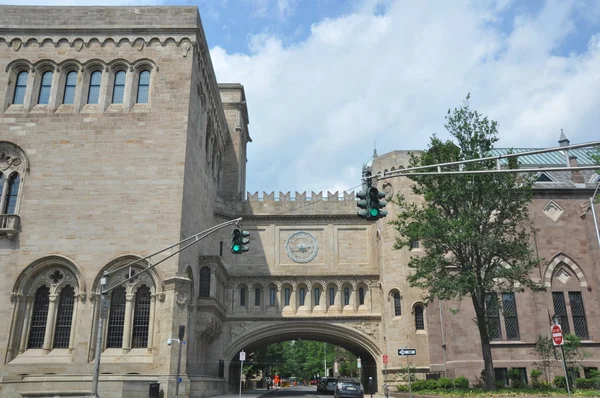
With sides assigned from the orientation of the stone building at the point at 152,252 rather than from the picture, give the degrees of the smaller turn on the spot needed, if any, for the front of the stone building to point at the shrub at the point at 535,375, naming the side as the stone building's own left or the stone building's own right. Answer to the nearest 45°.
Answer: approximately 90° to the stone building's own left

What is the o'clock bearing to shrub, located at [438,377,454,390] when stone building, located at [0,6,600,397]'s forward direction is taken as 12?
The shrub is roughly at 9 o'clock from the stone building.

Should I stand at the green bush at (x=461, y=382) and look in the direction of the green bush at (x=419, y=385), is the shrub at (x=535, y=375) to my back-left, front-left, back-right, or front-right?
back-right

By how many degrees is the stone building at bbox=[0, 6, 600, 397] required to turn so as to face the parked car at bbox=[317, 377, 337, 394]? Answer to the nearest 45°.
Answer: approximately 135° to its left

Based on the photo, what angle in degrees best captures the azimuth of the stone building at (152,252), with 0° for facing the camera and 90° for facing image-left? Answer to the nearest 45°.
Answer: approximately 0°

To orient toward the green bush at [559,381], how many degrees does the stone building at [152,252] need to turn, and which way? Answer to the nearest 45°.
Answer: approximately 90° to its left
